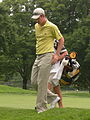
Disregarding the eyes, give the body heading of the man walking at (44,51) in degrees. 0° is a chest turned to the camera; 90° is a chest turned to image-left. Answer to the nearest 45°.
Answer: approximately 45°
